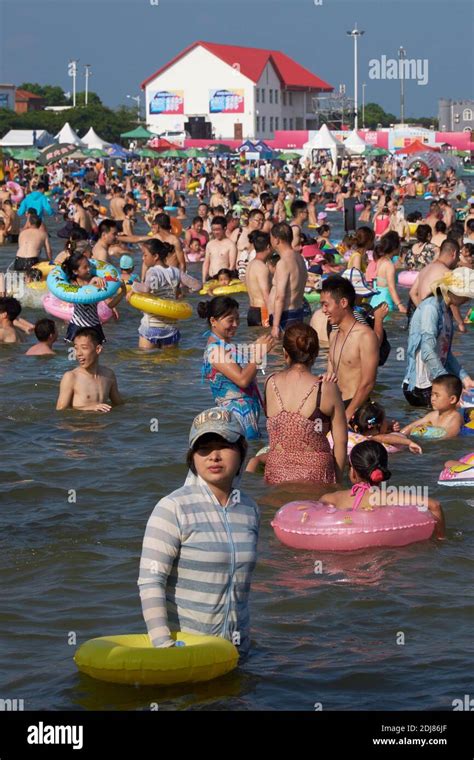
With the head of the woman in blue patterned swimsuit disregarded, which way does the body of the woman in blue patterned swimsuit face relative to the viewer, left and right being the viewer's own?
facing to the right of the viewer

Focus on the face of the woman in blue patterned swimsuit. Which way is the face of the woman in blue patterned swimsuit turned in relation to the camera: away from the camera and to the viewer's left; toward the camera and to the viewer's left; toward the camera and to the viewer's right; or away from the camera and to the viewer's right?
toward the camera and to the viewer's right

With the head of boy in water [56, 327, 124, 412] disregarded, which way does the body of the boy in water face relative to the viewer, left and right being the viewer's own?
facing the viewer

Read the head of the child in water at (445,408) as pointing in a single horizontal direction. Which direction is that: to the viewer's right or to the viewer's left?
to the viewer's left

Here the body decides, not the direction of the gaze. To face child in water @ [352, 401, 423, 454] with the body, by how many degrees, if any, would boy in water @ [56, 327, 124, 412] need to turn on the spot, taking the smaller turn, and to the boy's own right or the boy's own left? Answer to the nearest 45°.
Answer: approximately 45° to the boy's own left

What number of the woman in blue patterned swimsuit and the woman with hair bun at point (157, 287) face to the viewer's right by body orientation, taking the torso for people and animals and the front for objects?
1

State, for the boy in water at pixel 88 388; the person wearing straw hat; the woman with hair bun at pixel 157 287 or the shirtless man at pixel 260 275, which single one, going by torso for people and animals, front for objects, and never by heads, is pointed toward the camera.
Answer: the boy in water

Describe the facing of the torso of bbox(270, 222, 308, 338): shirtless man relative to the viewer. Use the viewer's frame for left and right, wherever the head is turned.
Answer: facing away from the viewer and to the left of the viewer

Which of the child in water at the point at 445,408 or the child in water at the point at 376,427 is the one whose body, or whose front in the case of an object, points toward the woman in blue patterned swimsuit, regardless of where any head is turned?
the child in water at the point at 445,408

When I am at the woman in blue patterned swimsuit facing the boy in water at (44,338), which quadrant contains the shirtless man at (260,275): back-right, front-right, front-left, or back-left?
front-right

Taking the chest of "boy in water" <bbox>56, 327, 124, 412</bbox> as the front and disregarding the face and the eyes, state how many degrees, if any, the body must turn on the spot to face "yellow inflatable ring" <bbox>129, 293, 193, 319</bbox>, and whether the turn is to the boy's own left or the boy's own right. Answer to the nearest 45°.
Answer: approximately 180°

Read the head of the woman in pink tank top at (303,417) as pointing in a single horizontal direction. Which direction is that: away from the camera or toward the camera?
away from the camera
